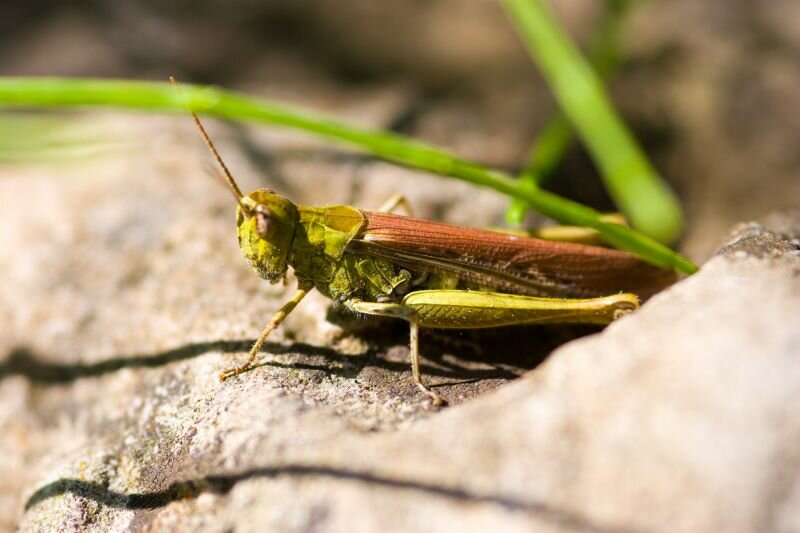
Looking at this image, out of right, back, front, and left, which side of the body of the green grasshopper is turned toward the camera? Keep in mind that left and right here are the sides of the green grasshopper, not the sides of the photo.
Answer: left
